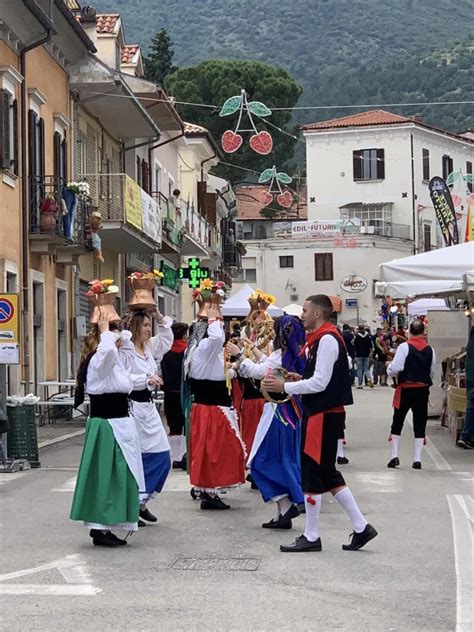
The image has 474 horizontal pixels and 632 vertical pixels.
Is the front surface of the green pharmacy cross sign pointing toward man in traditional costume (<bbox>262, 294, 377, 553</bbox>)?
yes

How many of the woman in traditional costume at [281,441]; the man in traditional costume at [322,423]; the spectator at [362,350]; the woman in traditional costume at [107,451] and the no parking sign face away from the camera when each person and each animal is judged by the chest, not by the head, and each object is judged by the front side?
1

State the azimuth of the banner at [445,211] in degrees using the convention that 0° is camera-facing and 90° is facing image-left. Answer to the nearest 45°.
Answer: approximately 0°

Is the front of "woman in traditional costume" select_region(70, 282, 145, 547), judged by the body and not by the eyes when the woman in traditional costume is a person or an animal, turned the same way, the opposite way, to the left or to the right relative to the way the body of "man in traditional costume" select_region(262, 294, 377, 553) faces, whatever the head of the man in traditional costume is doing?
the opposite way

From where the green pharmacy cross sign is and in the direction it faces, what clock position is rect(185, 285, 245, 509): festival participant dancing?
The festival participant dancing is roughly at 12 o'clock from the green pharmacy cross sign.

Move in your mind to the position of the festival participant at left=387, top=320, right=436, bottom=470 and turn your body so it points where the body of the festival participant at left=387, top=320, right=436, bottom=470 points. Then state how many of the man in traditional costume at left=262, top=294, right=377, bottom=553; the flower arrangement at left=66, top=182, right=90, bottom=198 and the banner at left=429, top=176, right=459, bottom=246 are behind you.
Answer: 1

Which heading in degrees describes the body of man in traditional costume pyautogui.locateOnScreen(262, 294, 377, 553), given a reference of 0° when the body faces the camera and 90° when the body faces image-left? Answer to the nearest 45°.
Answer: approximately 90°

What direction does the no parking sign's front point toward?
toward the camera

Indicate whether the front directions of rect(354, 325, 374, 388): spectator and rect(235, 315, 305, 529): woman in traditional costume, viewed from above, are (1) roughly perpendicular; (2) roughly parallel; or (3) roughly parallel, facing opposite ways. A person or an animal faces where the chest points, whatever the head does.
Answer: roughly perpendicular

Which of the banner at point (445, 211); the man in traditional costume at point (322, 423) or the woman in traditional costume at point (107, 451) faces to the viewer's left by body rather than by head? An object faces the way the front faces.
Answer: the man in traditional costume

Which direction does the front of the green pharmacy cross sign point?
toward the camera

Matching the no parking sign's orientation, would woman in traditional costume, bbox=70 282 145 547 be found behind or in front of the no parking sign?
in front
